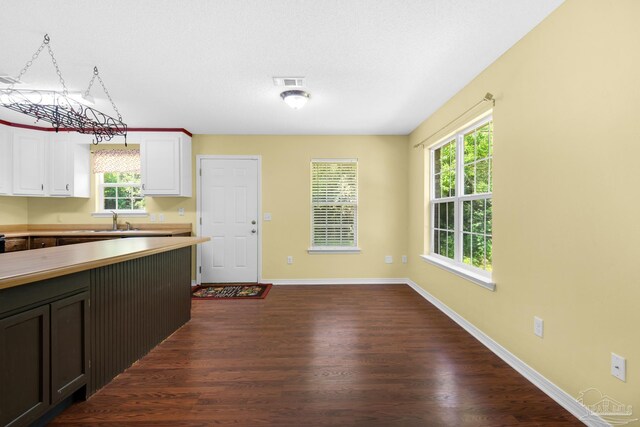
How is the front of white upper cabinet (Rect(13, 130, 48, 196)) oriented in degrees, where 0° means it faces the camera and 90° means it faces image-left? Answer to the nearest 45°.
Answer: approximately 0°

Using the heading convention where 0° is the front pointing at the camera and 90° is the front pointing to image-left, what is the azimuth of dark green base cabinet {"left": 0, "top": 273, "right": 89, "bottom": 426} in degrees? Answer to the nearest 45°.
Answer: approximately 315°

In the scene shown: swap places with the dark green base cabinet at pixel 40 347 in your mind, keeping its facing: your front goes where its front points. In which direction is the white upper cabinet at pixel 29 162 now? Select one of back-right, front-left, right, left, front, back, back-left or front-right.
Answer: back-left

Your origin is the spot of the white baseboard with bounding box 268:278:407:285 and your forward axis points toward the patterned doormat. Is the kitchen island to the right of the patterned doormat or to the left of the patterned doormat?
left

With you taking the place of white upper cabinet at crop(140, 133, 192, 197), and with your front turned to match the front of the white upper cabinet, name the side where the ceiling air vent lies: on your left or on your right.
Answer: on your left
